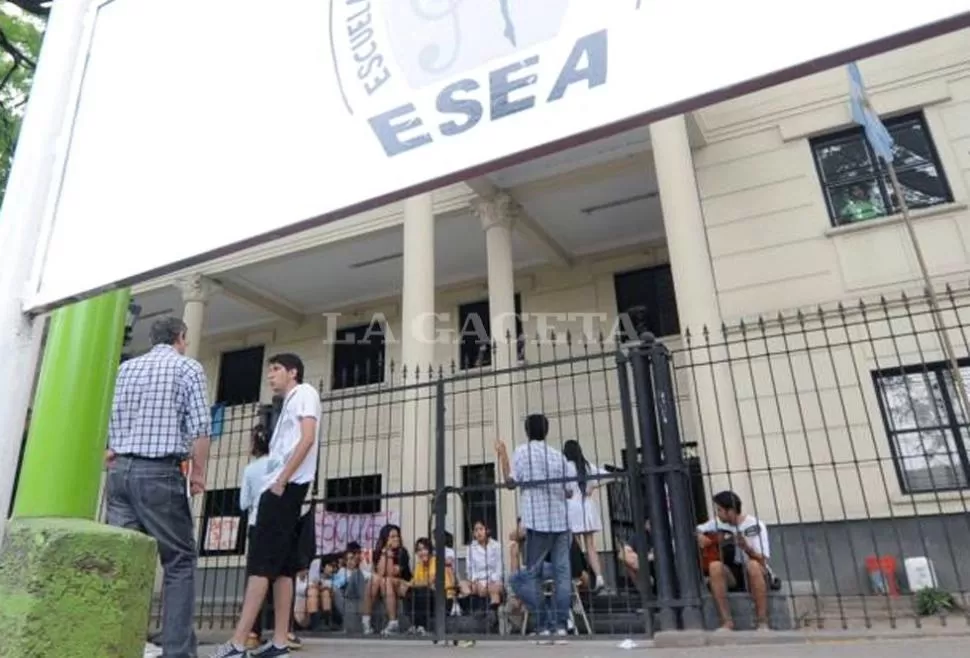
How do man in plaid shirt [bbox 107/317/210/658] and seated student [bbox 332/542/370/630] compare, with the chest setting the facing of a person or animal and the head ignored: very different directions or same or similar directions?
very different directions

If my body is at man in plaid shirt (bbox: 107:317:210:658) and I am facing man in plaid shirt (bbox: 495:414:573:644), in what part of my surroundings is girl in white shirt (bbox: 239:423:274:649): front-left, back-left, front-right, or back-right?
front-left

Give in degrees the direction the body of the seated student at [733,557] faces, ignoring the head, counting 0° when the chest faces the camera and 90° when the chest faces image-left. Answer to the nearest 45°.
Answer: approximately 0°

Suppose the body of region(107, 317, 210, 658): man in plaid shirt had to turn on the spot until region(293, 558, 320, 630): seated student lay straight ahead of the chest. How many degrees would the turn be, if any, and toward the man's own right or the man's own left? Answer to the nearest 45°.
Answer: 0° — they already face them

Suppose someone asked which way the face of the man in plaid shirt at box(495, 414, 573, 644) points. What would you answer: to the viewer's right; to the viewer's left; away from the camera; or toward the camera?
away from the camera

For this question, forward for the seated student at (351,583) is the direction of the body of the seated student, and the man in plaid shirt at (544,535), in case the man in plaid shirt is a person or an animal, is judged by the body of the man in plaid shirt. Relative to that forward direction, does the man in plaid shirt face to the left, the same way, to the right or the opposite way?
the opposite way

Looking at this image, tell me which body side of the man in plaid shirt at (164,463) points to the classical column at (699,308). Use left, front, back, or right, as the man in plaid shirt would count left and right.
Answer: right

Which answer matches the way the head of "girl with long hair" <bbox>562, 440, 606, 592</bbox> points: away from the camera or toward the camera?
away from the camera

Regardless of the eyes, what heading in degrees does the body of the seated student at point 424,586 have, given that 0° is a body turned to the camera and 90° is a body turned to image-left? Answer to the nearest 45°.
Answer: approximately 0°

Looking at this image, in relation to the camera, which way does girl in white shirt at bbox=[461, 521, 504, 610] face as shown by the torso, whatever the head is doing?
toward the camera

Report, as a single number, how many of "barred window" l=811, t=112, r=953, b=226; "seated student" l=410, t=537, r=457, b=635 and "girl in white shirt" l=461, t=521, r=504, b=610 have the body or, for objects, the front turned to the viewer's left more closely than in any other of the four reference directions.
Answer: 0

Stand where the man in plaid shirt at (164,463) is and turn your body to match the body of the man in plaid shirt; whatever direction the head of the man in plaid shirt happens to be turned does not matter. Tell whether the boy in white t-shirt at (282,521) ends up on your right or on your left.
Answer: on your right

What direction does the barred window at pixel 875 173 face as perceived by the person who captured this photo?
facing the viewer

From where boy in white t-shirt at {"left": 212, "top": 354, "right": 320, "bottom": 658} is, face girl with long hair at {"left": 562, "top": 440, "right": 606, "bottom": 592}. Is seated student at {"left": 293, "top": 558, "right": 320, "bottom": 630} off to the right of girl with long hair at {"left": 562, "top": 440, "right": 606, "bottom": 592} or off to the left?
left

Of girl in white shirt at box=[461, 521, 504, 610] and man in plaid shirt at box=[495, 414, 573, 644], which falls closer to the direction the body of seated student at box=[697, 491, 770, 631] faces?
the man in plaid shirt

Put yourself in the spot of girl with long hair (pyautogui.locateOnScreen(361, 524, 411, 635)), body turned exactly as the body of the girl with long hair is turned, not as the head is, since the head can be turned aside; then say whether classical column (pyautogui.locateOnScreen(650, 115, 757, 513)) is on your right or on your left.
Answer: on your left
